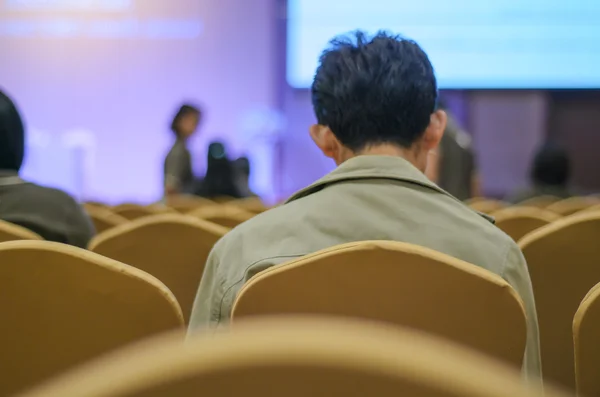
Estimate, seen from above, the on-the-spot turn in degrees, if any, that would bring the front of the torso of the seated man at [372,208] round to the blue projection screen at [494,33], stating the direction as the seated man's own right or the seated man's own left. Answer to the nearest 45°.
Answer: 0° — they already face it

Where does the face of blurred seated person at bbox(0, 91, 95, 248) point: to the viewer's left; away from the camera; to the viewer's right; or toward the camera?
away from the camera

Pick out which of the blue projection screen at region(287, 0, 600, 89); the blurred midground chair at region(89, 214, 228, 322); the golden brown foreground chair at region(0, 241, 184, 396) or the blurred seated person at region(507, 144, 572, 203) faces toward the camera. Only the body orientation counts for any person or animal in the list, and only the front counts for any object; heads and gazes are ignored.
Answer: the blue projection screen

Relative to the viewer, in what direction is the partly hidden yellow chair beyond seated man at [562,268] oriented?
away from the camera

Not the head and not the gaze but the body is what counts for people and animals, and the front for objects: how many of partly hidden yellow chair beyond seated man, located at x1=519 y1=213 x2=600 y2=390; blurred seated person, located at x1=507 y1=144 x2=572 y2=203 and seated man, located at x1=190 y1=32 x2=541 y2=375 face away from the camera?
3

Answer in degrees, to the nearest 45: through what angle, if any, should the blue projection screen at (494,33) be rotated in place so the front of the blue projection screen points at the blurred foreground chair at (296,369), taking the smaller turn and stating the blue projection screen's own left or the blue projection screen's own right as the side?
0° — it already faces it

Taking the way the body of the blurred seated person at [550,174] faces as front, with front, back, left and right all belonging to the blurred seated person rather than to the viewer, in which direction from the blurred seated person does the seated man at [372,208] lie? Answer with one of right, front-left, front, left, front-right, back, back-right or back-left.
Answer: back

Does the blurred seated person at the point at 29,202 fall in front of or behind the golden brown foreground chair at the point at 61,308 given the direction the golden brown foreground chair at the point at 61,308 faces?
in front

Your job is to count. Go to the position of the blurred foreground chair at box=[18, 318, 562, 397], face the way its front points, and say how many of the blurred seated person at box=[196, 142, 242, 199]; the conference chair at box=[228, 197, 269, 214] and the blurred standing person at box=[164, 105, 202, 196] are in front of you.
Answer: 3

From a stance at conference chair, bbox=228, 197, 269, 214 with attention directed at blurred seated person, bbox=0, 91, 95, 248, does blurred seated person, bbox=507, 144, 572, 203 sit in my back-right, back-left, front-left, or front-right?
back-left

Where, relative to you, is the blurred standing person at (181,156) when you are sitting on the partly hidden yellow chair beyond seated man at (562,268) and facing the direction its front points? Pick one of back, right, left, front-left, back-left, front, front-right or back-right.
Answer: front-left

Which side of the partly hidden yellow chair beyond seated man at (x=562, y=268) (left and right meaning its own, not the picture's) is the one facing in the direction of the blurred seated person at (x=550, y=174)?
front

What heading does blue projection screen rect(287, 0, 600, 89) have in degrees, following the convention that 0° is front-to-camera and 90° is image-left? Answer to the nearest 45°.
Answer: approximately 0°

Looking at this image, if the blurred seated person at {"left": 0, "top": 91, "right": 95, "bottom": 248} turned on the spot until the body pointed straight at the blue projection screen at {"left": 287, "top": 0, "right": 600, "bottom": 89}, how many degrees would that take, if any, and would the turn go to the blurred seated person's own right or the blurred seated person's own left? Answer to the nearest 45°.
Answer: approximately 45° to the blurred seated person's own right

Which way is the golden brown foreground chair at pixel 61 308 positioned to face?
away from the camera

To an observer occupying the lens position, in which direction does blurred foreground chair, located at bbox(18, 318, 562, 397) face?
facing away from the viewer

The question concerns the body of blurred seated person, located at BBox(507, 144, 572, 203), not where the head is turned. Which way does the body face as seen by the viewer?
away from the camera

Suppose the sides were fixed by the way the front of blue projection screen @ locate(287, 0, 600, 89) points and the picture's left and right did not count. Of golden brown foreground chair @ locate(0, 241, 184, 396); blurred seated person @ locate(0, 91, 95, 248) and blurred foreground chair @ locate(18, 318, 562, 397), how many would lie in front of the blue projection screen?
3

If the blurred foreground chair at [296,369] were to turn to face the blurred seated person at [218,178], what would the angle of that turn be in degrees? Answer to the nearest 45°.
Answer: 0° — it already faces them

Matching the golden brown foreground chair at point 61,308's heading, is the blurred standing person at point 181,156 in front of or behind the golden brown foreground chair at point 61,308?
in front
